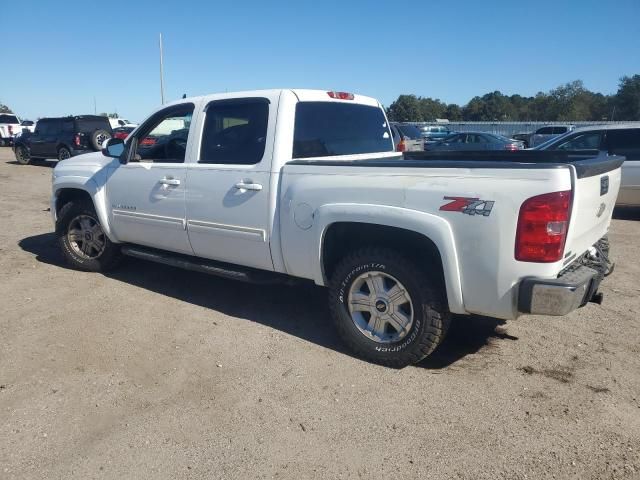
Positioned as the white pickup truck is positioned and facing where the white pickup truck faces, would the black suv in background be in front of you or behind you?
in front

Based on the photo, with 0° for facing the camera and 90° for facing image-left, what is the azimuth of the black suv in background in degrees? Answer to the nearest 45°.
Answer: approximately 135°

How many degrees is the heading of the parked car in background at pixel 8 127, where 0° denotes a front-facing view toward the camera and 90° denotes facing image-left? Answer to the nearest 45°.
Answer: approximately 135°

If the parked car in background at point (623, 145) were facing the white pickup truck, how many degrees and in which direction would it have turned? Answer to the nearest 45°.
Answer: approximately 90° to its left

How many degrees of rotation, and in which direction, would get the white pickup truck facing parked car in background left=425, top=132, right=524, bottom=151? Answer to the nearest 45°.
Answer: approximately 45° to its right

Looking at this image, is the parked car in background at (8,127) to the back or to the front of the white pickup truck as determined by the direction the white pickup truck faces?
to the front

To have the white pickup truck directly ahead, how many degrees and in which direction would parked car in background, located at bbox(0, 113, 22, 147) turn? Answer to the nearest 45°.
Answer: approximately 135° to its left

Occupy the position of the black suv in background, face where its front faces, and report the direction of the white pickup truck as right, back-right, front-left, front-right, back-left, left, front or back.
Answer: back-left

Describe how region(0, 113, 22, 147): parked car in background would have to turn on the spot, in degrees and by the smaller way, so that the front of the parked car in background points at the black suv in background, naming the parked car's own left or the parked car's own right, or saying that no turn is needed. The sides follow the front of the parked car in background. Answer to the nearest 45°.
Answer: approximately 135° to the parked car's own left

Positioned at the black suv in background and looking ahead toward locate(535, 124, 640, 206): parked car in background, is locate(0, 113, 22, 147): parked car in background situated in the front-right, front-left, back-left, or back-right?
back-left

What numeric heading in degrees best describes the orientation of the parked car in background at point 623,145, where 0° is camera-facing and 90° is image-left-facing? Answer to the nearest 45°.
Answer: approximately 90°
